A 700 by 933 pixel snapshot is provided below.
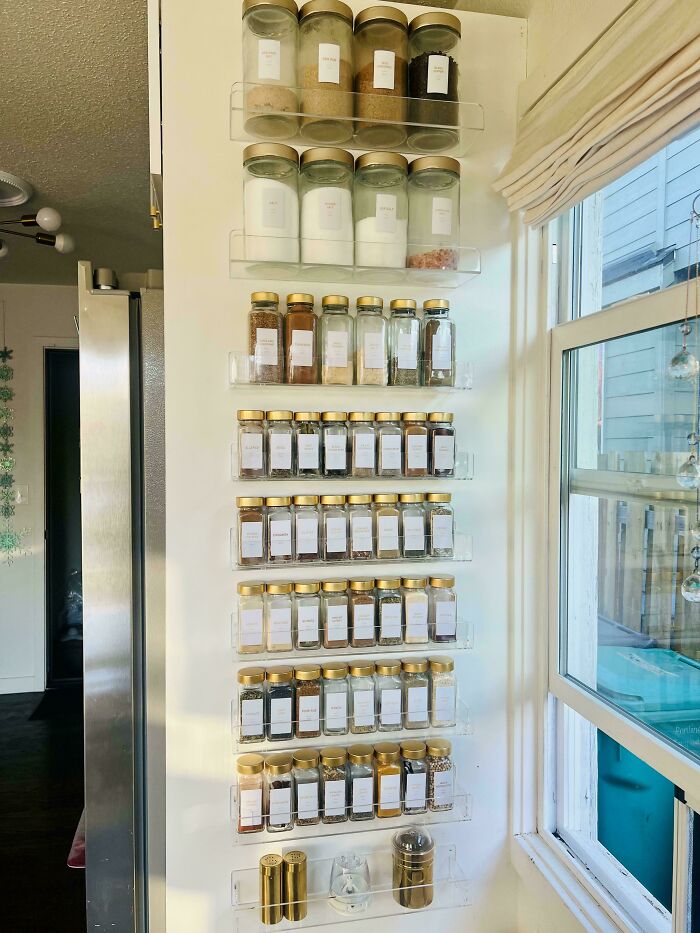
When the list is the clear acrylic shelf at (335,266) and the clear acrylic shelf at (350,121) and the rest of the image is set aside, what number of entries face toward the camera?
2

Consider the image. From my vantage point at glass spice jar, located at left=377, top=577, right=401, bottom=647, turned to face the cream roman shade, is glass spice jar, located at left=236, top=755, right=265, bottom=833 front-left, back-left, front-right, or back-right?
back-right

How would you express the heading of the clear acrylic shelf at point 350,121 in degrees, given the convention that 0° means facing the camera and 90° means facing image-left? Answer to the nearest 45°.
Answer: approximately 0°

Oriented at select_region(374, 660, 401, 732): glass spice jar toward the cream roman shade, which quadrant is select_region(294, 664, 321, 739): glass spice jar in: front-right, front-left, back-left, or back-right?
back-right
